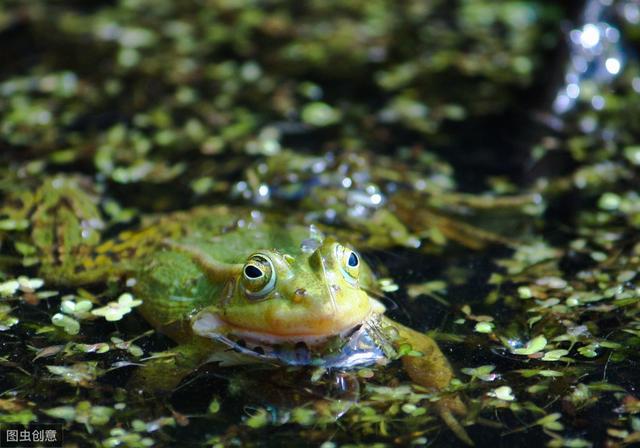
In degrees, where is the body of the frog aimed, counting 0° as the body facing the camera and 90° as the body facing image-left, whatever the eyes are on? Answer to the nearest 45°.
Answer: approximately 315°

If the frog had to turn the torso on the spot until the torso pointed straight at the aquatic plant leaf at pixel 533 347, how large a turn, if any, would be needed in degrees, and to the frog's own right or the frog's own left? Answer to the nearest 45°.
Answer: approximately 45° to the frog's own left
